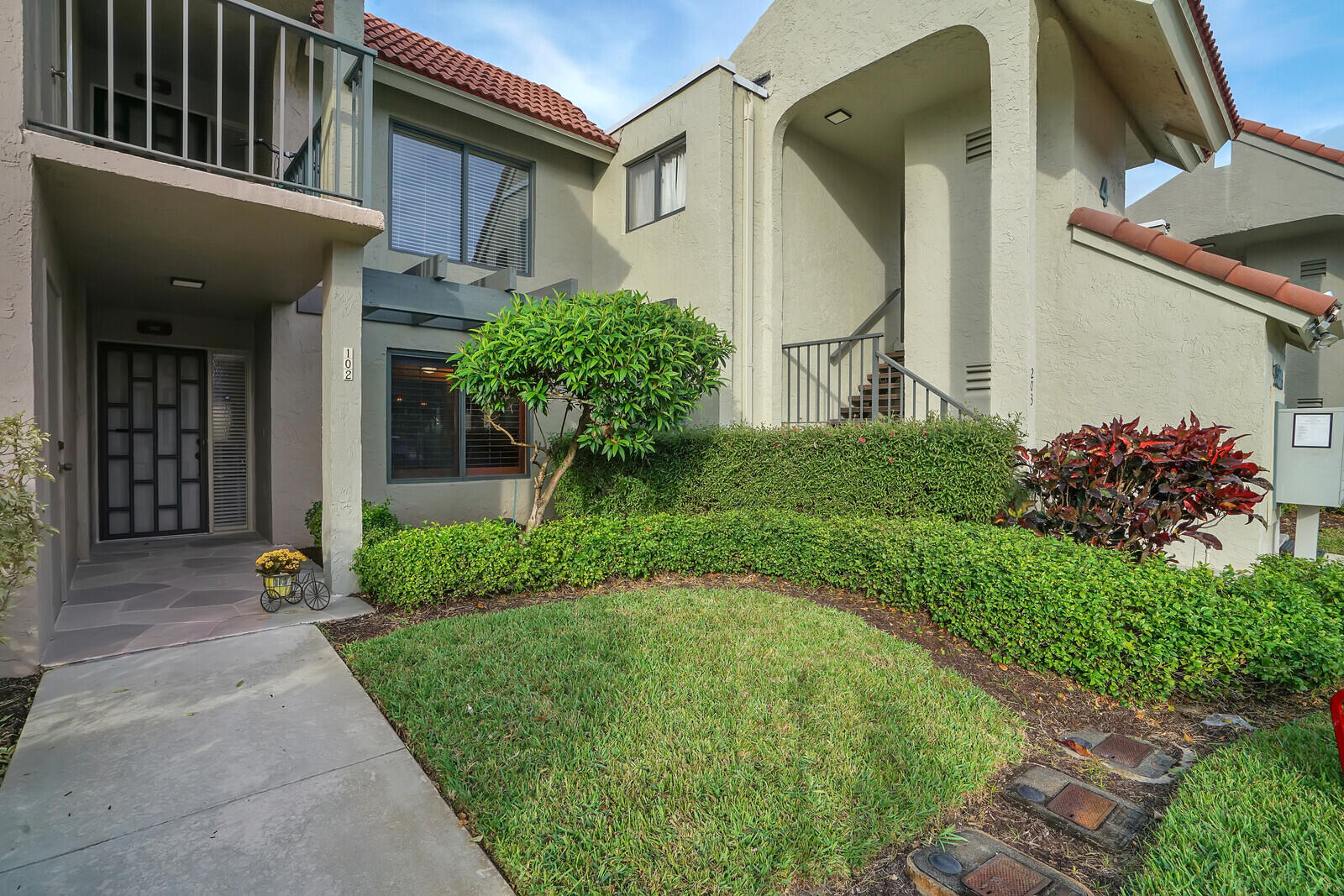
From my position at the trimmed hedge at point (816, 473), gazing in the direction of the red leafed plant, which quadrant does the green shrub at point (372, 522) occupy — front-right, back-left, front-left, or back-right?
back-right

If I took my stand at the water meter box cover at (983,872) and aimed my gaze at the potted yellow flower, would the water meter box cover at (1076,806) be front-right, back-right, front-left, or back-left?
back-right

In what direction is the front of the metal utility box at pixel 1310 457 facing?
toward the camera

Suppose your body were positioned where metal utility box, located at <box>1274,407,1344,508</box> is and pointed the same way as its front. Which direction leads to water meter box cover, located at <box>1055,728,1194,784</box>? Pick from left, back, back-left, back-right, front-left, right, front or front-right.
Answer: front

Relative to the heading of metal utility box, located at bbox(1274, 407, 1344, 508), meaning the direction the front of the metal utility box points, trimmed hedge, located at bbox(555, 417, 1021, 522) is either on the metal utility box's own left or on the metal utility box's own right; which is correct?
on the metal utility box's own right

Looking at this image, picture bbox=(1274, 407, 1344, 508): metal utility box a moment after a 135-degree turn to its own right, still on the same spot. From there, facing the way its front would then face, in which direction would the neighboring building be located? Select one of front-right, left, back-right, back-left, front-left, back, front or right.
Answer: front-right

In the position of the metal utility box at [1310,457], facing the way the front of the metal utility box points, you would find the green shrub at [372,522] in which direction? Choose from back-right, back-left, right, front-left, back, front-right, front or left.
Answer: front-right

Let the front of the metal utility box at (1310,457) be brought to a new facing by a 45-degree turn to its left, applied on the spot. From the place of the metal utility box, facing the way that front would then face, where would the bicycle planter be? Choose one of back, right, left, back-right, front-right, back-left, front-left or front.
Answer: right

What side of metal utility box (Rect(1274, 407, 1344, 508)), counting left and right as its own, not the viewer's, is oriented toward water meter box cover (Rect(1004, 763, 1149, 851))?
front
